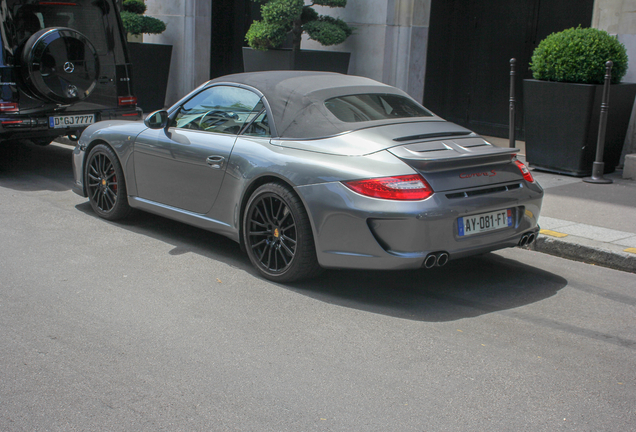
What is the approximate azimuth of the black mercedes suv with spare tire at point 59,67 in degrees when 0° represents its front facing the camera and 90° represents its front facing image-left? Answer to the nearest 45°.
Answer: approximately 135°

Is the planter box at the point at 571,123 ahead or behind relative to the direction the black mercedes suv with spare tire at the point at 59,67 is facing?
behind

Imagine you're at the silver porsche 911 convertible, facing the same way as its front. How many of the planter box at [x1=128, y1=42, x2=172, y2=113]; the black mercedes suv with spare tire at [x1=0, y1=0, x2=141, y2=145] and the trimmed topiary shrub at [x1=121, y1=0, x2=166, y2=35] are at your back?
0

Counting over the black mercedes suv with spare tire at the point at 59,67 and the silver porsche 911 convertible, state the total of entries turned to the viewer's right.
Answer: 0

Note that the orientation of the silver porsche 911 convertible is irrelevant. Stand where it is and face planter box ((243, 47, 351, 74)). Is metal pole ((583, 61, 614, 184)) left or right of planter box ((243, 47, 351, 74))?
right

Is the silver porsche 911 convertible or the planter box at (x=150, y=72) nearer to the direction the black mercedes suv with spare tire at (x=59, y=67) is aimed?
the planter box

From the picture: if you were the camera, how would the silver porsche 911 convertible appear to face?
facing away from the viewer and to the left of the viewer

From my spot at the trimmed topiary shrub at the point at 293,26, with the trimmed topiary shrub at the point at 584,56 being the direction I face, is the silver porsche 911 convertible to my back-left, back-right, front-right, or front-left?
front-right

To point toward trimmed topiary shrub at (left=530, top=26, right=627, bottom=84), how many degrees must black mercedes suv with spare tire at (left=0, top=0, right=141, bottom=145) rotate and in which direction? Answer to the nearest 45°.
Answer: approximately 135° to its right

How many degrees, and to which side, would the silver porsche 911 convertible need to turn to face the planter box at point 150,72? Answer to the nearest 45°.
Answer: approximately 45° to its right

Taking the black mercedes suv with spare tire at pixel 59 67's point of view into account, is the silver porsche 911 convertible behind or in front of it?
behind

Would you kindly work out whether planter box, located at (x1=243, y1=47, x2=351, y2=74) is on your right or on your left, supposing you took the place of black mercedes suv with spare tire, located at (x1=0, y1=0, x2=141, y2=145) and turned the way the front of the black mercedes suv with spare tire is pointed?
on your right

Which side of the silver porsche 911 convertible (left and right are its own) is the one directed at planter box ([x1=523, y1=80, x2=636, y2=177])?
right

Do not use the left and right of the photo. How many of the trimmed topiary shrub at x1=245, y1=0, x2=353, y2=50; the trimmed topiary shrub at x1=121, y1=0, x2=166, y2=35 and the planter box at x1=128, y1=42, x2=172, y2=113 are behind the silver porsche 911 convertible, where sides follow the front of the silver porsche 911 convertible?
0

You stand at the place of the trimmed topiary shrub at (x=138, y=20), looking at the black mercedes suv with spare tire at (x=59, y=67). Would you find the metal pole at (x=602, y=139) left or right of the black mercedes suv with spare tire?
left

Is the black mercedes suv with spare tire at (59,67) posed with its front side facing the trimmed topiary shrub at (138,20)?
no

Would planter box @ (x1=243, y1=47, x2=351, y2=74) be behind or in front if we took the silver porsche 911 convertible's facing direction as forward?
in front

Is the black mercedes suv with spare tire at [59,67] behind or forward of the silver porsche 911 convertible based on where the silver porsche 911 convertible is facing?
forward
